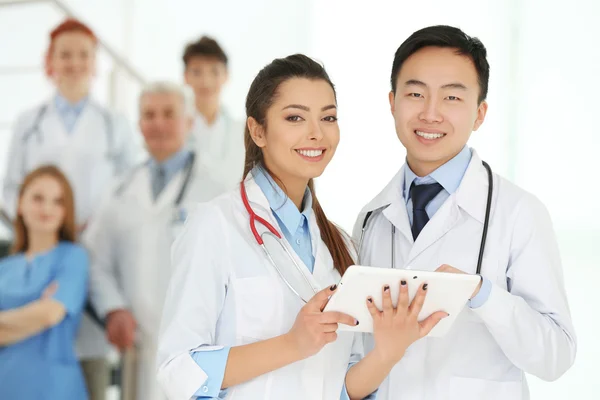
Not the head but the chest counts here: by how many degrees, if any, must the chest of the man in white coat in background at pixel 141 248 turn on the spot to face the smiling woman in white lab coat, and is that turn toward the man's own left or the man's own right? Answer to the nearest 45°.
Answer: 0° — they already face them

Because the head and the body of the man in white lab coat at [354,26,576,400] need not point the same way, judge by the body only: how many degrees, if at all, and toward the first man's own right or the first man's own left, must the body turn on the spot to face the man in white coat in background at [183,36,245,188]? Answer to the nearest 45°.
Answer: approximately 90° to the first man's own right

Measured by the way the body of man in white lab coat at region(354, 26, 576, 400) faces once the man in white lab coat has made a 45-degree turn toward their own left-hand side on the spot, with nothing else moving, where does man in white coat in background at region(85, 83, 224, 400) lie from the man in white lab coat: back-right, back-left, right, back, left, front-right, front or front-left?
back-right

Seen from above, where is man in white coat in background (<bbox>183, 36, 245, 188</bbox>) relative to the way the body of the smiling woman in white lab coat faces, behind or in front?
behind
